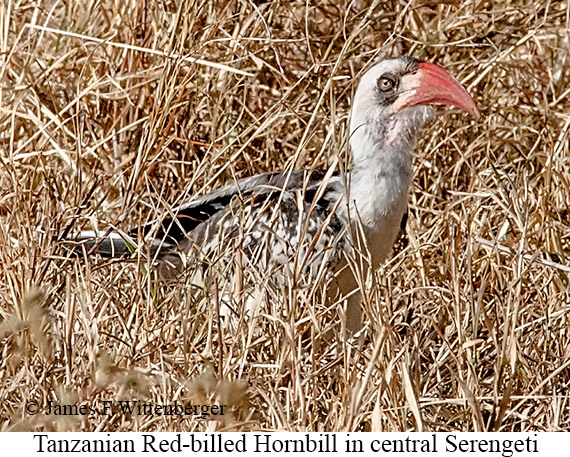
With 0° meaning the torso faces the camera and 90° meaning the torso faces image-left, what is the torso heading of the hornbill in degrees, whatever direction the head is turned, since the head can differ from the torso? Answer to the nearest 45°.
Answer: approximately 270°
